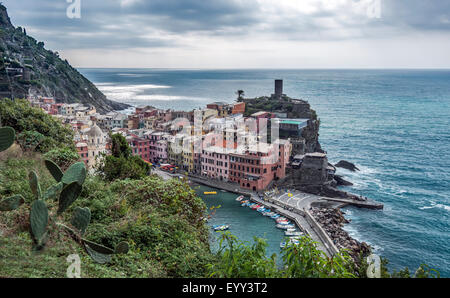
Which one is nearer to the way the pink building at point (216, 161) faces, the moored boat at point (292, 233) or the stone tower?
the moored boat

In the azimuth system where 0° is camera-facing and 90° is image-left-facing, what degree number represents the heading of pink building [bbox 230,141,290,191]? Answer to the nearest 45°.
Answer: approximately 45°

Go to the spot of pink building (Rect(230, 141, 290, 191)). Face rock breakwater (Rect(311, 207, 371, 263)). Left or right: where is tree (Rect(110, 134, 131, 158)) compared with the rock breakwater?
right

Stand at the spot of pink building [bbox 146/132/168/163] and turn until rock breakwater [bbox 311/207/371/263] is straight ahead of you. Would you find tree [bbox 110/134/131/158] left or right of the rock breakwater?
right

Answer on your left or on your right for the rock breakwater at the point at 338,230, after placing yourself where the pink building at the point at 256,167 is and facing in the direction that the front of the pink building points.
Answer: on your left

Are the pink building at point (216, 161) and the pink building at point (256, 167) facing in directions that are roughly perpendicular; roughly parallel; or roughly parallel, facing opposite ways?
roughly parallel

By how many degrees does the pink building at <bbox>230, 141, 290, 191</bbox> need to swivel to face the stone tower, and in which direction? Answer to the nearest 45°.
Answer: approximately 135° to its right

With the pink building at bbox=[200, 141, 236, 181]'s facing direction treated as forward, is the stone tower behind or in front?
behind

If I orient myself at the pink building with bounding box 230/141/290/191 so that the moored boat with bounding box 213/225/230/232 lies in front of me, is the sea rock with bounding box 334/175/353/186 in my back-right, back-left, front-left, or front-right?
back-left

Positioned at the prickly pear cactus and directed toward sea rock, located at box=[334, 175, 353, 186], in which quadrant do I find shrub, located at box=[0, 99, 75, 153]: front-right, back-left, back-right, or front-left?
front-left

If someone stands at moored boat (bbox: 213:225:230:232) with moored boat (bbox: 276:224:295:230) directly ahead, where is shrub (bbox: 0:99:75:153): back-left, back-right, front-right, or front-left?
back-right

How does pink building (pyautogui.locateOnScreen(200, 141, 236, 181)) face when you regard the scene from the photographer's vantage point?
facing the viewer and to the left of the viewer

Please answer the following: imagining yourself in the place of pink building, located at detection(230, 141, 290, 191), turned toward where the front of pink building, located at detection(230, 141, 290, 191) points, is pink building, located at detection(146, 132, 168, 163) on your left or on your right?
on your right

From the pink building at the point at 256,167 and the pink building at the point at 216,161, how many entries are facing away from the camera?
0

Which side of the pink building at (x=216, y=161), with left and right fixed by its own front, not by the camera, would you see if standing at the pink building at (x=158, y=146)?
right
